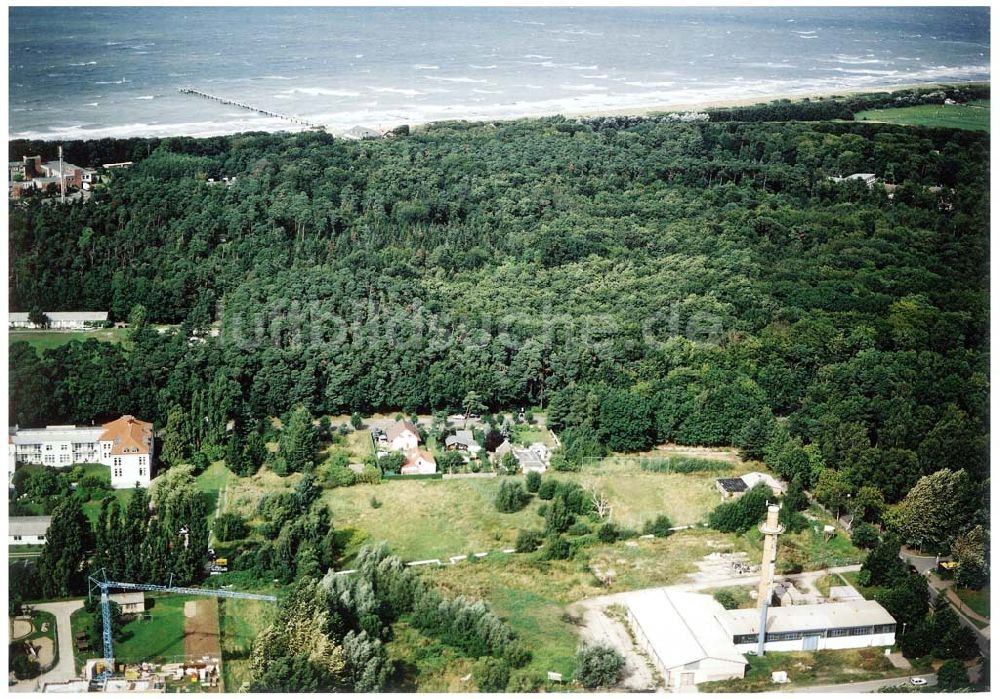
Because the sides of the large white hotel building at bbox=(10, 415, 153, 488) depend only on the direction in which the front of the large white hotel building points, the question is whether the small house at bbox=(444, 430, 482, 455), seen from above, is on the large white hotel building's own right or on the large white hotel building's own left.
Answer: on the large white hotel building's own left

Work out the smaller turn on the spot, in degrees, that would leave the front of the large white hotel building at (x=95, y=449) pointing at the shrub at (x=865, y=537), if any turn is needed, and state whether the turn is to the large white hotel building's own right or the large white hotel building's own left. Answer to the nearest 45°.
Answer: approximately 90° to the large white hotel building's own left

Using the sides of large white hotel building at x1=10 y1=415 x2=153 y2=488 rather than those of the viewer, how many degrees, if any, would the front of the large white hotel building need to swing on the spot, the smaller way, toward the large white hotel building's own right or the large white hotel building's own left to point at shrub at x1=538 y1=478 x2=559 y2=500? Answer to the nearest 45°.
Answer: approximately 90° to the large white hotel building's own left

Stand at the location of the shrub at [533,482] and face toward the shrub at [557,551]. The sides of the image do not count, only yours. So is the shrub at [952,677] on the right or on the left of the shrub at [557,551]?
left

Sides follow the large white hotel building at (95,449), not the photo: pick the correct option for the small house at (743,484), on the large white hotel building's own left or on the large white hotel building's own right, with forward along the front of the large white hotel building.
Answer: on the large white hotel building's own left

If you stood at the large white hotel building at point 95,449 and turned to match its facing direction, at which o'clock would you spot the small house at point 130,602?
The small house is roughly at 12 o'clock from the large white hotel building.

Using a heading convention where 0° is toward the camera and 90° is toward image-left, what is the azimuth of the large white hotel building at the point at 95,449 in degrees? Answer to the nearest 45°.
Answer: approximately 0°

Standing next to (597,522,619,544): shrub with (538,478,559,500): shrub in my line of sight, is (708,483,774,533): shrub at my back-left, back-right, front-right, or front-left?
back-right

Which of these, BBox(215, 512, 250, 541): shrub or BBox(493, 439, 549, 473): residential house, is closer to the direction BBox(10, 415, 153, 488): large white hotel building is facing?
the shrub

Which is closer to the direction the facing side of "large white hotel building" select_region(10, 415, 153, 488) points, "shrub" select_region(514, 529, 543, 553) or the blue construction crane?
the blue construction crane
